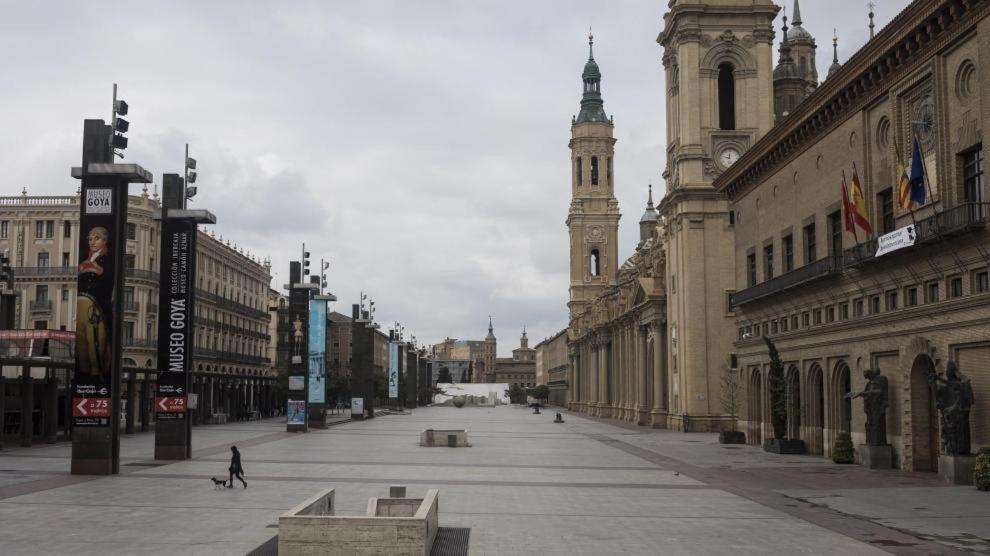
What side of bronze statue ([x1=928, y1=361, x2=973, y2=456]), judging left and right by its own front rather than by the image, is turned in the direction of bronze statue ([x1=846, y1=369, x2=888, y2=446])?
right

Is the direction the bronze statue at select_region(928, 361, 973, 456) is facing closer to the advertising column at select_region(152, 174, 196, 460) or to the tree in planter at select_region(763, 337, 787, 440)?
the advertising column

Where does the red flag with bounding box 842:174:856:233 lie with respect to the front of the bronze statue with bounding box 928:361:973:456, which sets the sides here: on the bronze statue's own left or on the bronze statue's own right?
on the bronze statue's own right

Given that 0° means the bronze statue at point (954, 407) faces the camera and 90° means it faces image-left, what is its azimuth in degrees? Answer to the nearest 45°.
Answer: approximately 45°

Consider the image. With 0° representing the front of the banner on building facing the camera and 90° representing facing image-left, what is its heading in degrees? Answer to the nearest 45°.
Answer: approximately 45°

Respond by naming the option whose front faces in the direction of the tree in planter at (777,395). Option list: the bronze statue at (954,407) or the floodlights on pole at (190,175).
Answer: the floodlights on pole

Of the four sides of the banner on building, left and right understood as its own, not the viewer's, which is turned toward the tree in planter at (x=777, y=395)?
right

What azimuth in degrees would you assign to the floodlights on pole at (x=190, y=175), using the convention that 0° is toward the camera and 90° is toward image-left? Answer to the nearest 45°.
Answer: approximately 270°
